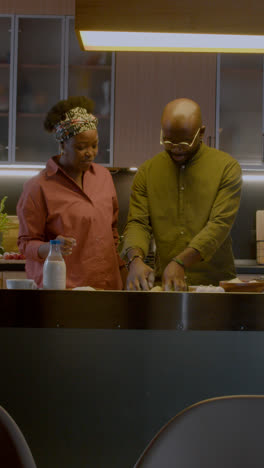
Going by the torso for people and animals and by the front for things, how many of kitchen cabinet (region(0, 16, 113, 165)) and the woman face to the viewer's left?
0

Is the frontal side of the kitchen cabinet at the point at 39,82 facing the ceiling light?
yes

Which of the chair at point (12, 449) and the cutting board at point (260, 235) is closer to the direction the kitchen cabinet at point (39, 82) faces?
the chair

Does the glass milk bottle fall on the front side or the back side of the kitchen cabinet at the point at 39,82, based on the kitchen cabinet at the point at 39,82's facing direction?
on the front side

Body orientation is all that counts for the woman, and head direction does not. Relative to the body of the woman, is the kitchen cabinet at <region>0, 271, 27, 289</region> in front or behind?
behind

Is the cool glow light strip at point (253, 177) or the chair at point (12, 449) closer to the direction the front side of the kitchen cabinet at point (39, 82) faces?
the chair

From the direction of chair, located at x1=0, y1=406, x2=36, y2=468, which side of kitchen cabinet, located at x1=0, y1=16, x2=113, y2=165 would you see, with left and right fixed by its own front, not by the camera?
front

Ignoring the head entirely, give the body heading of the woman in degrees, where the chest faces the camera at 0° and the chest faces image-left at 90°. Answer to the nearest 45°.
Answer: approximately 315°

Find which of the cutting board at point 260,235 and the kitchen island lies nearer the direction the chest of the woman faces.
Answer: the kitchen island

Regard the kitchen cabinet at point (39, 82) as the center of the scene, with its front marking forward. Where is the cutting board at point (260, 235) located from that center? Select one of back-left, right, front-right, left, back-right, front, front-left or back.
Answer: left
